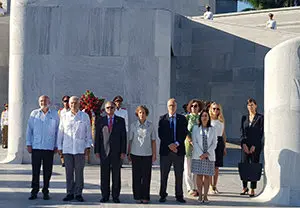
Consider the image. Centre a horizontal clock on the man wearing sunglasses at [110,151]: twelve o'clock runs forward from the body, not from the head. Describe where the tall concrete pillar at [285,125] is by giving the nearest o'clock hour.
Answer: The tall concrete pillar is roughly at 9 o'clock from the man wearing sunglasses.

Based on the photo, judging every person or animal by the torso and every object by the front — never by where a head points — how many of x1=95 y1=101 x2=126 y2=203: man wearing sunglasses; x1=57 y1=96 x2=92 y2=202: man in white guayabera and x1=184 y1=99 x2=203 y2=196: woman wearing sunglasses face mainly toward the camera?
3

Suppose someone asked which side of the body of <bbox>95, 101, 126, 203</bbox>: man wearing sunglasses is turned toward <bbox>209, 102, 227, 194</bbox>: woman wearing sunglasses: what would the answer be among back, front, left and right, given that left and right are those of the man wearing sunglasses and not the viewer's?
left

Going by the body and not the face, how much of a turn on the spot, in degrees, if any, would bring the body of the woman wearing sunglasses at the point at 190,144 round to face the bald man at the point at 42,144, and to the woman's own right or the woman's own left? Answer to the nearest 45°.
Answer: approximately 90° to the woman's own right

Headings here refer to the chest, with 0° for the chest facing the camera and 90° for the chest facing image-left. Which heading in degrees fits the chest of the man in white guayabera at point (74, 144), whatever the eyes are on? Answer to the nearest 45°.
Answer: approximately 0°

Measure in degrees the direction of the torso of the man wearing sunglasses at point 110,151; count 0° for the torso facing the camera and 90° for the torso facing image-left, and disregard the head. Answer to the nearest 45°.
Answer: approximately 0°
